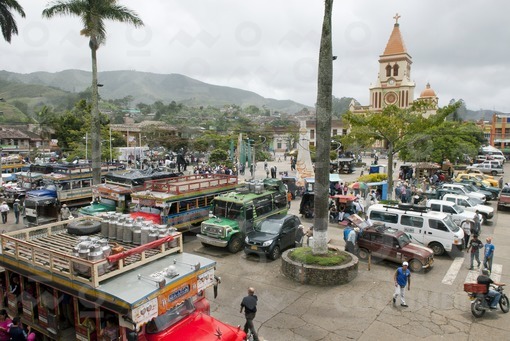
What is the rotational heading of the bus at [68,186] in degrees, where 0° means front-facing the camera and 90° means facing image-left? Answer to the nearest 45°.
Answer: approximately 45°

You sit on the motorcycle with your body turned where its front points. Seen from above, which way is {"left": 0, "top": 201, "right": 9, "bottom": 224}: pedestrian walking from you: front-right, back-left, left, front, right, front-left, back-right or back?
back-left

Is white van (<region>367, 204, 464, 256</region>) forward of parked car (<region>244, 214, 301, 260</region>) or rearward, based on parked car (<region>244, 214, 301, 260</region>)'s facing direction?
rearward

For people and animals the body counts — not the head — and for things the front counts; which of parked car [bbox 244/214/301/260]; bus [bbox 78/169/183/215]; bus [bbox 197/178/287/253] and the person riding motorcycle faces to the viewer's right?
the person riding motorcycle

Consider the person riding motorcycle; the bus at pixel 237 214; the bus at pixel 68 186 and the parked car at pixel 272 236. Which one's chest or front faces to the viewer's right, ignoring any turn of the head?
the person riding motorcycle

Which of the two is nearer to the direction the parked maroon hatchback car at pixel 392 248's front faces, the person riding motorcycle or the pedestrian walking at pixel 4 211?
the person riding motorcycle

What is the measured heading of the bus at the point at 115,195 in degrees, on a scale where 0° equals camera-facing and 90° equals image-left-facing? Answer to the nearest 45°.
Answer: approximately 45°

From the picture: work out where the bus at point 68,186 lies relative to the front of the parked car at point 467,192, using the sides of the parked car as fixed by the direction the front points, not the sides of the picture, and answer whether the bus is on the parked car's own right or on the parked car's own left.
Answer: on the parked car's own right
